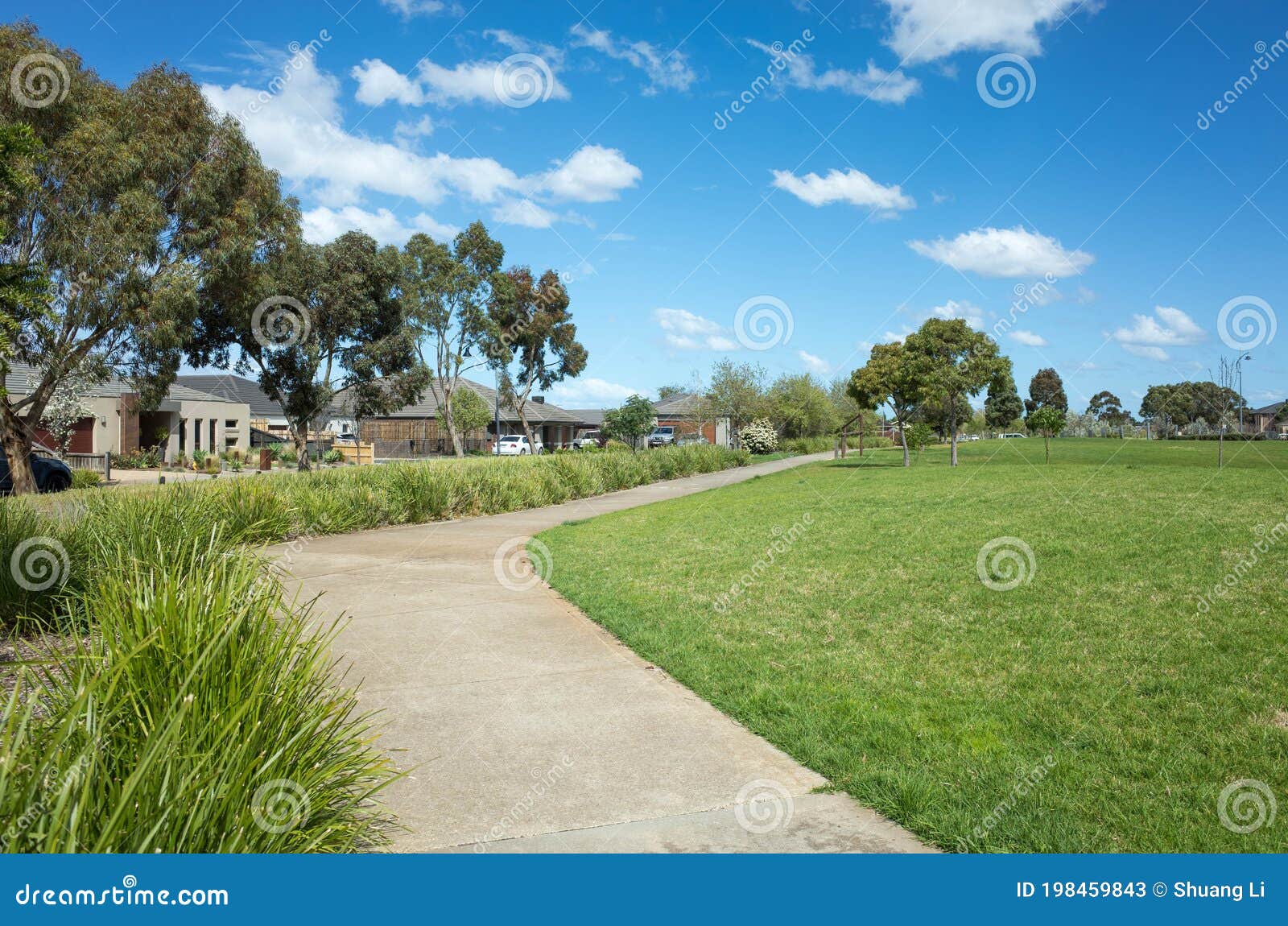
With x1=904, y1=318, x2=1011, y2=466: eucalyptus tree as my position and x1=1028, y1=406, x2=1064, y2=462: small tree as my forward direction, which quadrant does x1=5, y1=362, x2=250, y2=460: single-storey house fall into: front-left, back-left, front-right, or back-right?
back-left

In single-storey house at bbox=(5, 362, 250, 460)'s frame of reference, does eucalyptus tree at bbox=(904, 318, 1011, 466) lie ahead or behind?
ahead

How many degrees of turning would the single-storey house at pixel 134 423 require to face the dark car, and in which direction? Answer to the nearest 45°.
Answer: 0° — it already faces it

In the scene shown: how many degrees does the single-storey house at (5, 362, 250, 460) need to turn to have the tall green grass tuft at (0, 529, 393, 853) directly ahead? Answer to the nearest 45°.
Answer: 0° — it already faces it

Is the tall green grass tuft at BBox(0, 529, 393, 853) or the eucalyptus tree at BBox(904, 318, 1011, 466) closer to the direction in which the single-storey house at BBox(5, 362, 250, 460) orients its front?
the tall green grass tuft

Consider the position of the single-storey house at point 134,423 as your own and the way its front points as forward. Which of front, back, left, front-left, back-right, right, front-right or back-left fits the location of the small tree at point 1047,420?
front-left
